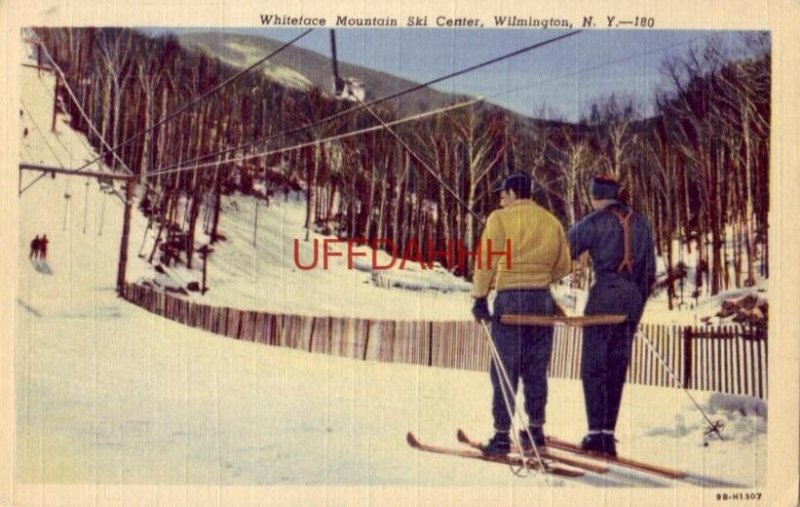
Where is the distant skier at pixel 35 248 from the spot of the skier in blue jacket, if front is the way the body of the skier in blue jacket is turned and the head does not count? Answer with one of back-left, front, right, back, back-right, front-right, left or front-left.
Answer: front-left

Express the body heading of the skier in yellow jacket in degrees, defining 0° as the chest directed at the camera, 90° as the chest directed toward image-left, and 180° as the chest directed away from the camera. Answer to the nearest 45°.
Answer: approximately 135°

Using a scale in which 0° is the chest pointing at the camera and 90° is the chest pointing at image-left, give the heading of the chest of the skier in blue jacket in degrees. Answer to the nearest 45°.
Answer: approximately 135°

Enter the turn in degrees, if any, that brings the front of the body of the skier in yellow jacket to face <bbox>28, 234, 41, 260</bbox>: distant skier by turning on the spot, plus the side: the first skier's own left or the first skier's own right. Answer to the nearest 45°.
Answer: approximately 45° to the first skier's own left
